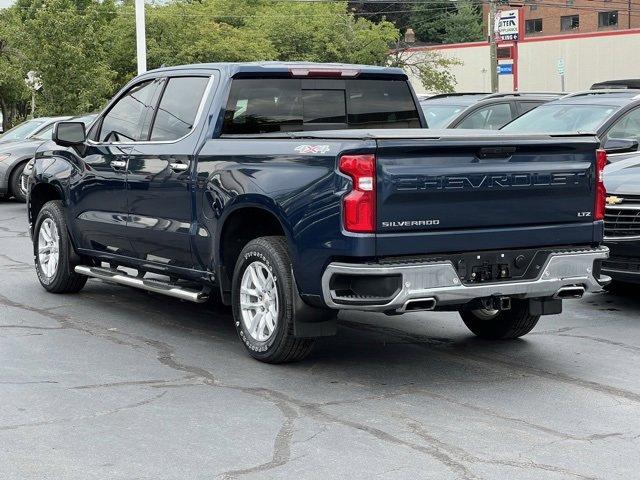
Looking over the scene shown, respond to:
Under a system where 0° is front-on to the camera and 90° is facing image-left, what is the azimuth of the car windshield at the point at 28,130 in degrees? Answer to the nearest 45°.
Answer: approximately 45°

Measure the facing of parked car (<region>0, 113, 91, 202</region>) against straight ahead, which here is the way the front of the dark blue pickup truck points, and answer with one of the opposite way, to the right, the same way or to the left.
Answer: to the left

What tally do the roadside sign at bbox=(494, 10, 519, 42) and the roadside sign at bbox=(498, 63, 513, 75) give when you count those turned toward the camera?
2

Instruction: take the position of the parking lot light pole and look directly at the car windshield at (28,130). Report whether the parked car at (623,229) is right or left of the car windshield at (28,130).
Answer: left

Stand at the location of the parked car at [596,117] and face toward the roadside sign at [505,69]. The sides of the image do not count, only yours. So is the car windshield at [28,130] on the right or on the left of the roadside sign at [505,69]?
left

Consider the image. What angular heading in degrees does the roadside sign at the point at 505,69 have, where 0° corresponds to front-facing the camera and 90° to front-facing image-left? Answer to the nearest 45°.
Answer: approximately 0°

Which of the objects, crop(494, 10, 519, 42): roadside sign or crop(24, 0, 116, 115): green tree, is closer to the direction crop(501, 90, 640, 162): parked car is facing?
the green tree

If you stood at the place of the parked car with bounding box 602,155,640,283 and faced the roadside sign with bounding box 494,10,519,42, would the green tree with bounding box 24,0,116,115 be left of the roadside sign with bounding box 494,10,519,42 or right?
left

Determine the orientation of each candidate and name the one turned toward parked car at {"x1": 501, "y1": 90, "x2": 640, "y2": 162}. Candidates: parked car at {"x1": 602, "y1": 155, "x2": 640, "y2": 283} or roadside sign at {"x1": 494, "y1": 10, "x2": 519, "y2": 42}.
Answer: the roadside sign

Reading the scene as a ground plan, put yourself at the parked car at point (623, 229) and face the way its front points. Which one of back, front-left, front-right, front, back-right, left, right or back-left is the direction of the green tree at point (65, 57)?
right

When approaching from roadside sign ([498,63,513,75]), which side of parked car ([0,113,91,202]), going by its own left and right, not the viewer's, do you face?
back
